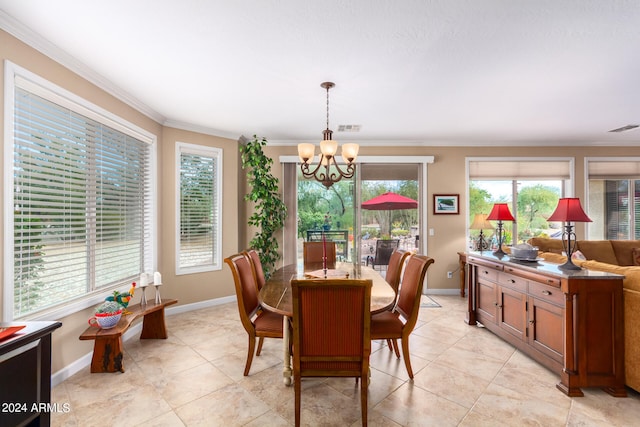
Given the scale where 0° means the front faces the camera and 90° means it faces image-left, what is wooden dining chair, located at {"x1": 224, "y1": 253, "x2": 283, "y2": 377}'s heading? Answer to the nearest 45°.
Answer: approximately 270°

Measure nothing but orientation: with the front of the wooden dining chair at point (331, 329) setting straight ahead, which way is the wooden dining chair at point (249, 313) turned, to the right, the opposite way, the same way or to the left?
to the right

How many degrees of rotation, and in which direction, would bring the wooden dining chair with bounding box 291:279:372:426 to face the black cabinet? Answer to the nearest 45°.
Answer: approximately 90° to its left

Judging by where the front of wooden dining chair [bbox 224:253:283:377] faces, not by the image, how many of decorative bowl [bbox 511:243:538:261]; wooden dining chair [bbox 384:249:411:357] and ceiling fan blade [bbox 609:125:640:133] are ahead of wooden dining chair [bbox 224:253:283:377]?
3

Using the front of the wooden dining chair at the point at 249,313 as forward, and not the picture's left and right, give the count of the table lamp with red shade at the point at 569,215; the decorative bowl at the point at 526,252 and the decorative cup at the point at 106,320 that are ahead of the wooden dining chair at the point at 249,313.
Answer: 2

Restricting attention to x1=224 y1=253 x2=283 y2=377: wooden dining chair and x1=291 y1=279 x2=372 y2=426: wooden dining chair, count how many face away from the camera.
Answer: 1

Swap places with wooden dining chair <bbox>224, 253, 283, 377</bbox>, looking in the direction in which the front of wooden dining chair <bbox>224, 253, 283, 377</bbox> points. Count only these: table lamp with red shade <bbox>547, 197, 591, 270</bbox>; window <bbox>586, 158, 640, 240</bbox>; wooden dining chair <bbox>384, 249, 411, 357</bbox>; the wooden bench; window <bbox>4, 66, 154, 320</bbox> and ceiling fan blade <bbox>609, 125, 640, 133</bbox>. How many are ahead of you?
4

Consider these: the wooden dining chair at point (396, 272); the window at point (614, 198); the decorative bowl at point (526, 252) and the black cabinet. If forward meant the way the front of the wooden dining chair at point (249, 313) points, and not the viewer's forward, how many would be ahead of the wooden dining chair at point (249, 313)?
3

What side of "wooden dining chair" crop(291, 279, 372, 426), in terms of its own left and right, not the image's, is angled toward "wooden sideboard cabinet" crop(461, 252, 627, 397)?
right

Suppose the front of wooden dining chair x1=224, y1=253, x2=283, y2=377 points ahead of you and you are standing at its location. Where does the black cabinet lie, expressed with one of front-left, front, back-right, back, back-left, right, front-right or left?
back-right

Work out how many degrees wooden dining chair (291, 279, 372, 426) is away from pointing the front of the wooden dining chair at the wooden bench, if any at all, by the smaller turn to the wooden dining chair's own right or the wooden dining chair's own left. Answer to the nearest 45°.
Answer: approximately 90° to the wooden dining chair's own left

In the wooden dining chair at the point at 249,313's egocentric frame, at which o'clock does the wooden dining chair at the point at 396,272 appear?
the wooden dining chair at the point at 396,272 is roughly at 12 o'clock from the wooden dining chair at the point at 249,313.

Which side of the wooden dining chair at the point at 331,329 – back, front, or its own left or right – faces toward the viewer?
back

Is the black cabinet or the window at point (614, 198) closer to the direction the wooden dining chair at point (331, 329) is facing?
the window
